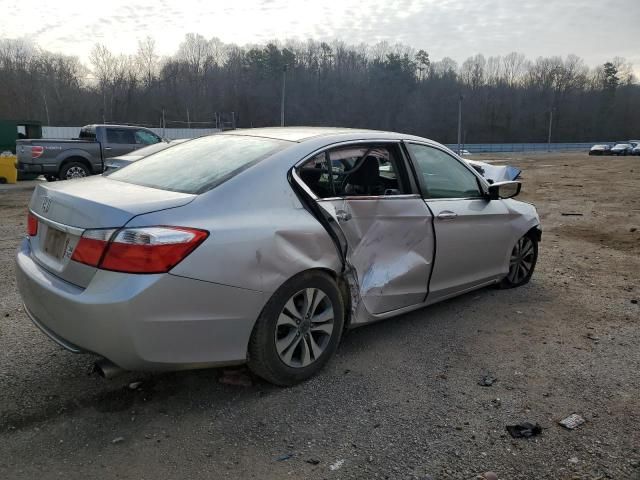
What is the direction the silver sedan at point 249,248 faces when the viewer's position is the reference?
facing away from the viewer and to the right of the viewer
